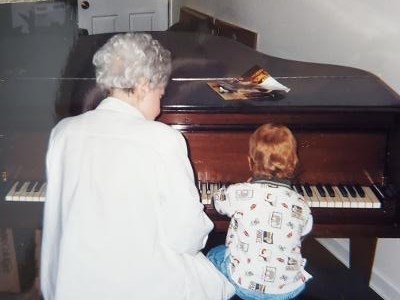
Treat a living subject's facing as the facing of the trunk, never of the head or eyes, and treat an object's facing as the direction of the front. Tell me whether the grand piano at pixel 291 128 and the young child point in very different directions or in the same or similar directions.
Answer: very different directions

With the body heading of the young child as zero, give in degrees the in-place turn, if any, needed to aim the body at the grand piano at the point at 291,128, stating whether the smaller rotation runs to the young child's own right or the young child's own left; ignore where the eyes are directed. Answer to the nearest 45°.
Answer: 0° — they already face it

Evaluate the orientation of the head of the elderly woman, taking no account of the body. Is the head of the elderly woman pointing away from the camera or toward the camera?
away from the camera

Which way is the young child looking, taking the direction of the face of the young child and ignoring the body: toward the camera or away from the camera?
away from the camera

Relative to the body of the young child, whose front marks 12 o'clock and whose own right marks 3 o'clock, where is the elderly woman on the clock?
The elderly woman is roughly at 8 o'clock from the young child.

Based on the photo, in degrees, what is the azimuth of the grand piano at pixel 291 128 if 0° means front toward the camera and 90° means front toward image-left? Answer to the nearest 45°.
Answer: approximately 0°

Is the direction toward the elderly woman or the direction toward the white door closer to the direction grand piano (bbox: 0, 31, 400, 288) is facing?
the elderly woman

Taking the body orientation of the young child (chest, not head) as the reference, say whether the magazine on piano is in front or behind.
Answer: in front

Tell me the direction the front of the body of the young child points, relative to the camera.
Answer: away from the camera

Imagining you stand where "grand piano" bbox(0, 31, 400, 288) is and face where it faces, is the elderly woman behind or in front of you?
in front

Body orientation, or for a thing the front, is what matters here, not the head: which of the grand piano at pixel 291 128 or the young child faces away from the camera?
the young child

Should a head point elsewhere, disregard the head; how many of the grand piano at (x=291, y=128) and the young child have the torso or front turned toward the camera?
1
